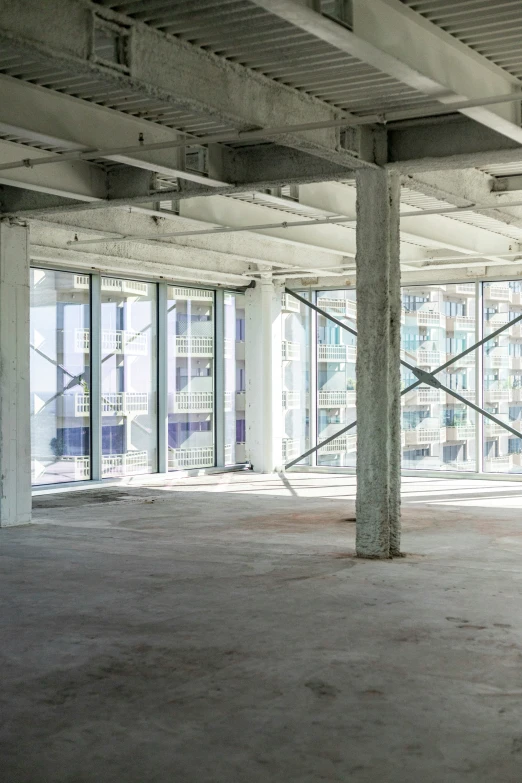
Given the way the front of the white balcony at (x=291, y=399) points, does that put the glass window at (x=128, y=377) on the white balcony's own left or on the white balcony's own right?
on the white balcony's own right

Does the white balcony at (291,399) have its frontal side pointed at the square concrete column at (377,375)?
yes

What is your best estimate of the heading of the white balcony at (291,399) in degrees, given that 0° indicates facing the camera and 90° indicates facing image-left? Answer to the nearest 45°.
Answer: approximately 0°

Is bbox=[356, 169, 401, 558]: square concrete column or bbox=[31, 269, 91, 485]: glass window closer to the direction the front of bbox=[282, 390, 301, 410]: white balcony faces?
the square concrete column

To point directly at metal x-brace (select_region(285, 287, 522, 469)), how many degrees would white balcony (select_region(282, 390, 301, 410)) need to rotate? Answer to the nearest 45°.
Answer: approximately 45° to its left

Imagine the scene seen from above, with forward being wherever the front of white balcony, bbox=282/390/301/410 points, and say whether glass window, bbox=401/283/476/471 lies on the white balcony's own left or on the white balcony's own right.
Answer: on the white balcony's own left
